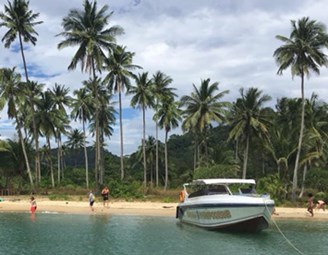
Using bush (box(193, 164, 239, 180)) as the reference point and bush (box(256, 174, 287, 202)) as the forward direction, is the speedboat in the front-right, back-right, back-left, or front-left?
front-right

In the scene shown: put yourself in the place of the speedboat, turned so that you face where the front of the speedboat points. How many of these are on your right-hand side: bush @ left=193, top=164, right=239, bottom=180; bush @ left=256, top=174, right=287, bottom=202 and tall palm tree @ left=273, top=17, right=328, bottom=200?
0

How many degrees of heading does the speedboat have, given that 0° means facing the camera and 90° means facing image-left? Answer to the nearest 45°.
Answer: approximately 315°

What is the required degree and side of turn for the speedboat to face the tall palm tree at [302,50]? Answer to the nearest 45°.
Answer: approximately 90° to its left

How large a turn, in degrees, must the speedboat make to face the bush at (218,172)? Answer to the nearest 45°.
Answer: approximately 135° to its left
